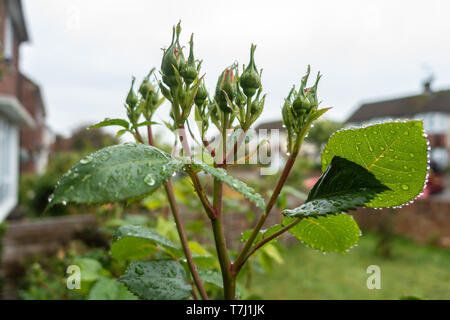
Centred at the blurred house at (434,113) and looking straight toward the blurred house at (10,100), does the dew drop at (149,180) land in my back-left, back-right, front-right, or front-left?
front-left

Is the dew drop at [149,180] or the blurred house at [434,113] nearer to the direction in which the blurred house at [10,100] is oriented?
the blurred house

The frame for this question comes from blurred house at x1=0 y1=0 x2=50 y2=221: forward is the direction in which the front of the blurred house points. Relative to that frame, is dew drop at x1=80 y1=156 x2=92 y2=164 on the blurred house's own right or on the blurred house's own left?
on the blurred house's own right

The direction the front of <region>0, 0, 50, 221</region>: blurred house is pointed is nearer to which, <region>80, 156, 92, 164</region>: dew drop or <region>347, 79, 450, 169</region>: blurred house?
the blurred house

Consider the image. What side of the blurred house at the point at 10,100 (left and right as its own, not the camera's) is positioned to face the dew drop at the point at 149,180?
right

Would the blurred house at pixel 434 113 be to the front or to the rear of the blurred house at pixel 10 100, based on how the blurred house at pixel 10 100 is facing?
to the front

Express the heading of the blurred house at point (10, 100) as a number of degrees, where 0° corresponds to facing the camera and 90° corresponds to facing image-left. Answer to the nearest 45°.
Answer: approximately 270°
